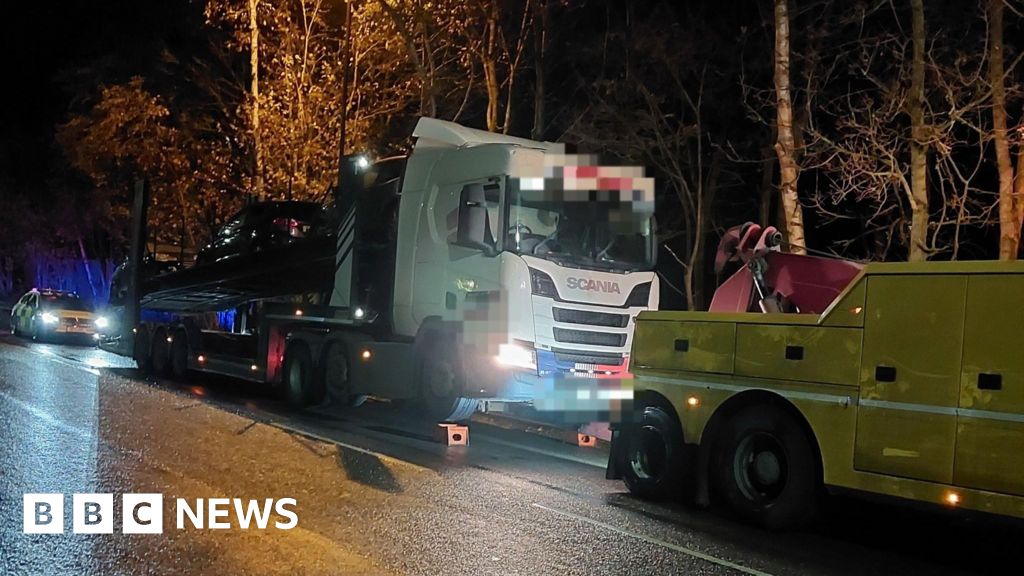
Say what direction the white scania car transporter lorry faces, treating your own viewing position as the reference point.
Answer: facing the viewer and to the right of the viewer

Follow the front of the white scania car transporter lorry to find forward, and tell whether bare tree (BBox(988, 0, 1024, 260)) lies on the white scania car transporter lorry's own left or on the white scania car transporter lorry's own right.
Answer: on the white scania car transporter lorry's own left

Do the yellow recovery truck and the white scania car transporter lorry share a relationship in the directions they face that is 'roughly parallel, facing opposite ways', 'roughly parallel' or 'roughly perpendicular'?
roughly parallel

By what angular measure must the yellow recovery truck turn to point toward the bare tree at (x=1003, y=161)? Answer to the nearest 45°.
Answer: approximately 135° to its left

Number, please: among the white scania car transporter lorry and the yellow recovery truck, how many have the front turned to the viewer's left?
0

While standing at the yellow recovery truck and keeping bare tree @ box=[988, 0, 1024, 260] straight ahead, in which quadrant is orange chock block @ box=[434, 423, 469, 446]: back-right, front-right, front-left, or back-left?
front-left

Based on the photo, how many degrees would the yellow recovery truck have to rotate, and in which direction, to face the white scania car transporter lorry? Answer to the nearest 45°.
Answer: approximately 180°

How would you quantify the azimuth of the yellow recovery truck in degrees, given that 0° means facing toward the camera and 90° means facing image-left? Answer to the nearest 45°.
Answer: approximately 315°
